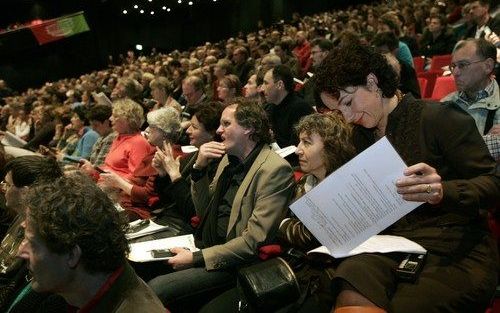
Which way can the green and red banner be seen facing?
toward the camera

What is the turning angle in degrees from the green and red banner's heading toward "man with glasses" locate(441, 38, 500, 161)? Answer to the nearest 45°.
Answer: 0° — it already faces them

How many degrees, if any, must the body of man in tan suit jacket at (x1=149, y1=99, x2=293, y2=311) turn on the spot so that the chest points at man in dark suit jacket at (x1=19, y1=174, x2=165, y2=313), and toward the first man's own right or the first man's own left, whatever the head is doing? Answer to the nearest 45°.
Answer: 0° — they already face them

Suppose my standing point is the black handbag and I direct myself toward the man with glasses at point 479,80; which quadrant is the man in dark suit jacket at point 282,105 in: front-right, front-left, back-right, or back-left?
front-left

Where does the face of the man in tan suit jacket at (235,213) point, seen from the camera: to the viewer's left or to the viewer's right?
to the viewer's left

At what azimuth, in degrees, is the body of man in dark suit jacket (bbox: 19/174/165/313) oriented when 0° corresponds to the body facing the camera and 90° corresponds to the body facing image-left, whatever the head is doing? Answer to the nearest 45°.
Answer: approximately 90°

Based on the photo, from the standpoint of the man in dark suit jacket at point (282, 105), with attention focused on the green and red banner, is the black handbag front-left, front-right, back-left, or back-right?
back-left

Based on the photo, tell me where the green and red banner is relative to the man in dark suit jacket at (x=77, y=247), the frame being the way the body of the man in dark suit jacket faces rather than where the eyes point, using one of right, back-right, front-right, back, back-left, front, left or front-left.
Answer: right

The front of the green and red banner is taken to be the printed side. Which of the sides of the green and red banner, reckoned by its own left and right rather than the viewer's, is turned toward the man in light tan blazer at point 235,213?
front

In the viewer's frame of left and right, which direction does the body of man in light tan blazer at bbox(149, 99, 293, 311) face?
facing the viewer and to the left of the viewer

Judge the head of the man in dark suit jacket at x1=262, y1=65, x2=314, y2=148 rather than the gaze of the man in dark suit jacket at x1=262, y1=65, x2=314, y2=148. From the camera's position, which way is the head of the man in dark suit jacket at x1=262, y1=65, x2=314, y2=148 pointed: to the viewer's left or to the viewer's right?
to the viewer's left

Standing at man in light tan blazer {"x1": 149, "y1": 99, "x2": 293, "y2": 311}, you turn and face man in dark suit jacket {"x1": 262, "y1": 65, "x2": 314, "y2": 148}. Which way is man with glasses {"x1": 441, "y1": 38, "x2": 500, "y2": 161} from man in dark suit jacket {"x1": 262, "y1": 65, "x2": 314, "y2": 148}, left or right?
right
